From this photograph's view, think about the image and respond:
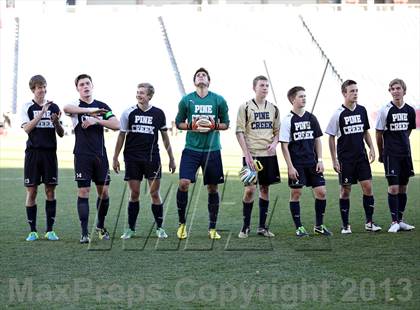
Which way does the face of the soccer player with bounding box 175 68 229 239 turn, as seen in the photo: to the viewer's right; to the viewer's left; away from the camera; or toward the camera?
toward the camera

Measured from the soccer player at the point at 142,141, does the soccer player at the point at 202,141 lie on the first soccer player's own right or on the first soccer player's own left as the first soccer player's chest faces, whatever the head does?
on the first soccer player's own left

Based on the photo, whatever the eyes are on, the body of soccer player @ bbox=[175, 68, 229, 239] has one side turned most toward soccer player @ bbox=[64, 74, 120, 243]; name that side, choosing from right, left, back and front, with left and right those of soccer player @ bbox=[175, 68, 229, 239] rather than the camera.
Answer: right

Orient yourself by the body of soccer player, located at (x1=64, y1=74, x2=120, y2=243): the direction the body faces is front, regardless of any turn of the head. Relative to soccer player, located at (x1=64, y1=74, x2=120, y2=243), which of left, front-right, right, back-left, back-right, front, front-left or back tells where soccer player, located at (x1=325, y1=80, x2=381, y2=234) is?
left

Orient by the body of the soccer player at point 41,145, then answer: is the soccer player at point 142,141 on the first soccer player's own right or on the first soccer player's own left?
on the first soccer player's own left

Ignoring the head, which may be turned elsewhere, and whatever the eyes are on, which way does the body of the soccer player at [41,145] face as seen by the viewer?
toward the camera

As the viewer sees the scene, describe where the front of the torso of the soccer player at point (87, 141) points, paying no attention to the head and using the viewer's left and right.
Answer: facing the viewer

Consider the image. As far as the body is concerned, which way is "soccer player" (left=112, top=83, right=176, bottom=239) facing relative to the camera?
toward the camera

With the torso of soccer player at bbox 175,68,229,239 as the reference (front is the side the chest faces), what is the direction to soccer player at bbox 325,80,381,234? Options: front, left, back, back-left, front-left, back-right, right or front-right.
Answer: left

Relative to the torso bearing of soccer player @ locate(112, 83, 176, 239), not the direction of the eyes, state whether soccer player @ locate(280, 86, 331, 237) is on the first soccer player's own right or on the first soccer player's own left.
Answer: on the first soccer player's own left

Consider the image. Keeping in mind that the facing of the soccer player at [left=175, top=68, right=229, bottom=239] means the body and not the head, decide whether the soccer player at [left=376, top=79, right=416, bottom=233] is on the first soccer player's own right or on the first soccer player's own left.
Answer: on the first soccer player's own left
